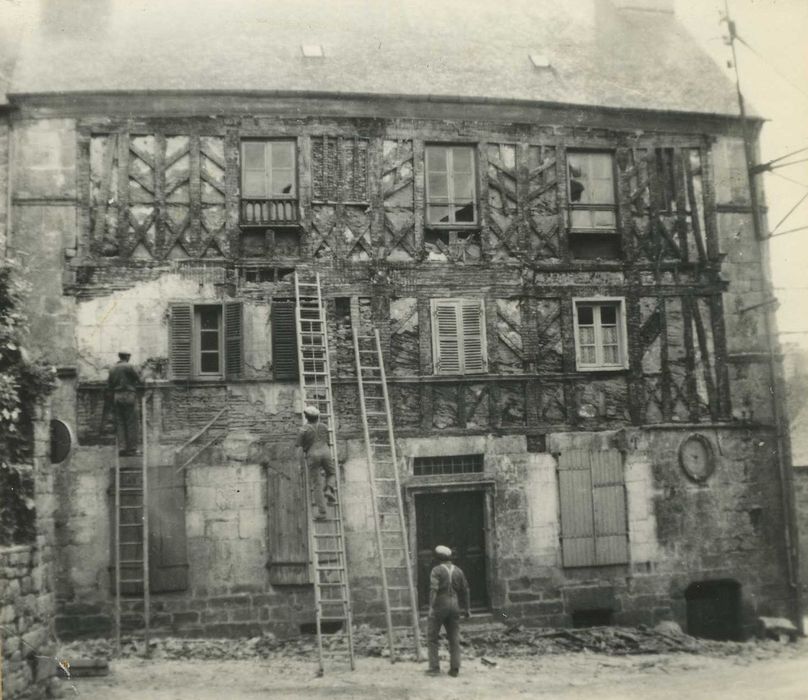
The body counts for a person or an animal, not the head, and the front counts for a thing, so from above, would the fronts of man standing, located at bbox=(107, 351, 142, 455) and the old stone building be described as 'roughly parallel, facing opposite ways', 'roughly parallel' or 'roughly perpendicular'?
roughly parallel, facing opposite ways

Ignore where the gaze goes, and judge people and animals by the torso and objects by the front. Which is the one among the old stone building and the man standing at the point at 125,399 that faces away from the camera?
the man standing

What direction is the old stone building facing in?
toward the camera

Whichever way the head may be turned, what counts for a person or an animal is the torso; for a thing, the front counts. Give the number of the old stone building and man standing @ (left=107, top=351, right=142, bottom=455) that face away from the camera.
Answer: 1

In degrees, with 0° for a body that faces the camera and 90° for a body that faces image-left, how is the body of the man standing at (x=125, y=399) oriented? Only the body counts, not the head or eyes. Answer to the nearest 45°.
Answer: approximately 180°

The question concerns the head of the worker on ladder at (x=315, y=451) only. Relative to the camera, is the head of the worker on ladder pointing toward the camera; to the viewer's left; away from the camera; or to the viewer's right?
away from the camera
